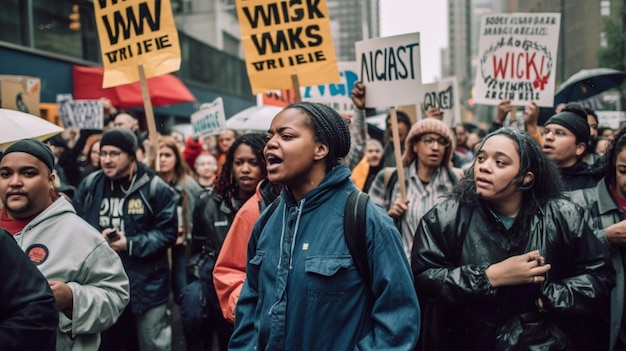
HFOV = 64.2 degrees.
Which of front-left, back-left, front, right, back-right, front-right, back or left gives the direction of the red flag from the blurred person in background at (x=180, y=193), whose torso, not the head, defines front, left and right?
back-right

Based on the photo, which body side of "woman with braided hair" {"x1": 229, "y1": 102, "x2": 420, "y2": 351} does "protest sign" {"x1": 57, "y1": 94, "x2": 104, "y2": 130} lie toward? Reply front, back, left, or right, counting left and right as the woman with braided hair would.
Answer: right

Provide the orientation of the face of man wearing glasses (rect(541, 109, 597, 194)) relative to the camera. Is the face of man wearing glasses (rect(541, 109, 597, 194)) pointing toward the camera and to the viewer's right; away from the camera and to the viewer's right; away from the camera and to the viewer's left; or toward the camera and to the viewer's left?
toward the camera and to the viewer's left

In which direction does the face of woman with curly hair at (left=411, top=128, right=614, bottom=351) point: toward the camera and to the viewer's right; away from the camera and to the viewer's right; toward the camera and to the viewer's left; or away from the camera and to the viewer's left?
toward the camera and to the viewer's left

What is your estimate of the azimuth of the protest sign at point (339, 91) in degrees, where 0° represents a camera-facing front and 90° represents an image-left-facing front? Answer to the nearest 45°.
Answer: approximately 0°

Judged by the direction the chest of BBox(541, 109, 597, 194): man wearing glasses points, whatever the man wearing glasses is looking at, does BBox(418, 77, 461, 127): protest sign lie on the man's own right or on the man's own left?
on the man's own right

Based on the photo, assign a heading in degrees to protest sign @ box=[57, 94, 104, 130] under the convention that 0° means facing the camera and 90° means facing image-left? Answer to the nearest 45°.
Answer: approximately 0°

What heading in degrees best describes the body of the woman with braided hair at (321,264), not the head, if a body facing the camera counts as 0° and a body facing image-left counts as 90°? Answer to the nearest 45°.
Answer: approximately 45°

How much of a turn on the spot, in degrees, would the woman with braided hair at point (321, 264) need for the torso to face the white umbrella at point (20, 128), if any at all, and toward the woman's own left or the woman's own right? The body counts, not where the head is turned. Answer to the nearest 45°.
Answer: approximately 90° to the woman's own right
